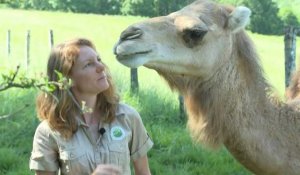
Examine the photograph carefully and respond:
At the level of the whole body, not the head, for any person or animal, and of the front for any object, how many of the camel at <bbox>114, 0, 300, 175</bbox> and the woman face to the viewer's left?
1

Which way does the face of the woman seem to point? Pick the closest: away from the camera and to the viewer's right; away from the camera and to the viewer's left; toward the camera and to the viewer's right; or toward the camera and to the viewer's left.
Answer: toward the camera and to the viewer's right

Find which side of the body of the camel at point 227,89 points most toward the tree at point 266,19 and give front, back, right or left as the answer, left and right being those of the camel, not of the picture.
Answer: right

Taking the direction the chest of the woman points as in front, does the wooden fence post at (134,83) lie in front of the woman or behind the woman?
behind

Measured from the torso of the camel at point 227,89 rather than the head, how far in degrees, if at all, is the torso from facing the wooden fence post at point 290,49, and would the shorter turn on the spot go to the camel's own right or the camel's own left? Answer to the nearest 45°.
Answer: approximately 90° to the camel's own right

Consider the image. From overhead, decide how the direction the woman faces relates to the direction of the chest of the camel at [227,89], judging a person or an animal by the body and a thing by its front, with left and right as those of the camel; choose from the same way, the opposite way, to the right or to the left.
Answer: to the left

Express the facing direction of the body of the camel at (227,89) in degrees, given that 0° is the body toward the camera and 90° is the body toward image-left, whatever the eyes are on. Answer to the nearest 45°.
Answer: approximately 90°

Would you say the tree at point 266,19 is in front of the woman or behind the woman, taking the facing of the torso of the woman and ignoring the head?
behind

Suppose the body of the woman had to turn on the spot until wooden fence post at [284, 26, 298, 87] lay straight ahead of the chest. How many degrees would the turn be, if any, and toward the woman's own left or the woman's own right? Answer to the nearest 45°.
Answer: approximately 135° to the woman's own left

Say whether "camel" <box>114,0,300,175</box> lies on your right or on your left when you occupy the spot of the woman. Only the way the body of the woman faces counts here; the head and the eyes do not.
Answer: on your left

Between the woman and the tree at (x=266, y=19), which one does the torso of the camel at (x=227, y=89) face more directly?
the woman
